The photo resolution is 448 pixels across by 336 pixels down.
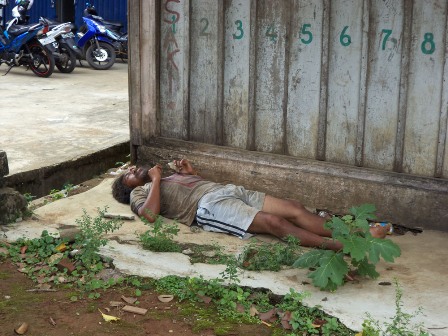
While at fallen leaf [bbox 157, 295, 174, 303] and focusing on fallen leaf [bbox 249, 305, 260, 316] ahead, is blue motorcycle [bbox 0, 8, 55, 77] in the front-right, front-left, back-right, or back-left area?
back-left

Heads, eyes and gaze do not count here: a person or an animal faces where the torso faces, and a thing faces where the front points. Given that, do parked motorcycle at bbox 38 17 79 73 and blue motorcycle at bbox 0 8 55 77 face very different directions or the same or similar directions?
same or similar directions

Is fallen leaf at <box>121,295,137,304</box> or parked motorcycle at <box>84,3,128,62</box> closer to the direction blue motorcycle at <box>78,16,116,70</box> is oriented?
the fallen leaf

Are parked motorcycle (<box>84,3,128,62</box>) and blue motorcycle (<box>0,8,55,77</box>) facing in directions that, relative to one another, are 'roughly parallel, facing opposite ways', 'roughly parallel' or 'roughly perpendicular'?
roughly parallel

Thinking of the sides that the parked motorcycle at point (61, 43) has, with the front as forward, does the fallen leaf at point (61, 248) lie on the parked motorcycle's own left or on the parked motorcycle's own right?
on the parked motorcycle's own left

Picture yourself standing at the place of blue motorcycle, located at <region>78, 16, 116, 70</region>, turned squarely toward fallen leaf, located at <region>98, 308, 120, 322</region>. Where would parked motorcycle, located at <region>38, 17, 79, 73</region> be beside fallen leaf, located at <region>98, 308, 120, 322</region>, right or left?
right
